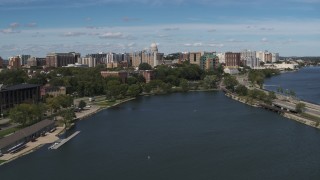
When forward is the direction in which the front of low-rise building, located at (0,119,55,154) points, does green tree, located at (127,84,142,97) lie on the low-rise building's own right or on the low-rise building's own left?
on the low-rise building's own left

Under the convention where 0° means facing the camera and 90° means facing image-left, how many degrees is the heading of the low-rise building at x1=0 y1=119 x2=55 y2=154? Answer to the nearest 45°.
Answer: approximately 315°

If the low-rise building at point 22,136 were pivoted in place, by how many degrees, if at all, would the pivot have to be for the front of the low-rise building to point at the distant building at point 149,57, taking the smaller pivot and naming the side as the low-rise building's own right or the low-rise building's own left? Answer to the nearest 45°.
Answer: approximately 135° to the low-rise building's own left

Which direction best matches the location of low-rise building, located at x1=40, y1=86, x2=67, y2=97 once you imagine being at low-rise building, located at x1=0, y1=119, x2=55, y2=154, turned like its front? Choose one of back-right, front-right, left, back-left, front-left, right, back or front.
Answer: back-left

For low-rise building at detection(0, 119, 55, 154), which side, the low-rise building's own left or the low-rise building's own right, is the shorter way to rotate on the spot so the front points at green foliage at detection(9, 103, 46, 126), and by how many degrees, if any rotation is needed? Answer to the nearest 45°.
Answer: approximately 135° to the low-rise building's own left

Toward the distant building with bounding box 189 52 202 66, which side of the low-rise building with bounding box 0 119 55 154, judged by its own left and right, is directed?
left

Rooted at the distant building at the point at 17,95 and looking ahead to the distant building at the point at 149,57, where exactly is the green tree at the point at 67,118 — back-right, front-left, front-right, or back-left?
back-right

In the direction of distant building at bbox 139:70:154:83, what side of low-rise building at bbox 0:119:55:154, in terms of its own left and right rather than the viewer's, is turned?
left
